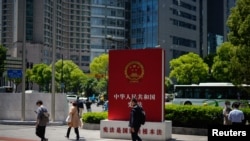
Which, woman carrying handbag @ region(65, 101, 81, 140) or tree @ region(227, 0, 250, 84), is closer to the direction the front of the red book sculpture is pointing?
the woman carrying handbag

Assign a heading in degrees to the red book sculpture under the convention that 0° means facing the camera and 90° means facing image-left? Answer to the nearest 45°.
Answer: approximately 0°

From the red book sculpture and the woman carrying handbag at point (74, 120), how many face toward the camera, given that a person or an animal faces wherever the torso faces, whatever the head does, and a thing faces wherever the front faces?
1

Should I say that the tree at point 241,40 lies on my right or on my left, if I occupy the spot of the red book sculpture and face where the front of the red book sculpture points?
on my left

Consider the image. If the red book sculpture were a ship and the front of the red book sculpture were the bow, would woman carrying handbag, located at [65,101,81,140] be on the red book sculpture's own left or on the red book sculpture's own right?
on the red book sculpture's own right
